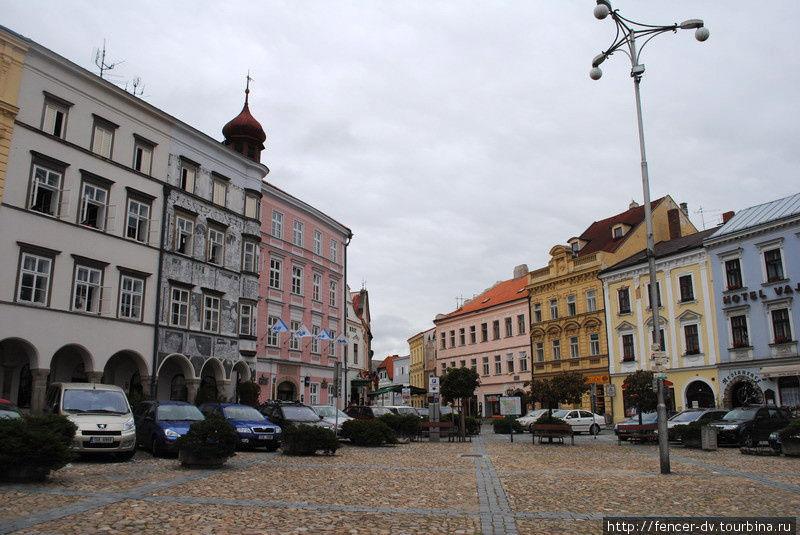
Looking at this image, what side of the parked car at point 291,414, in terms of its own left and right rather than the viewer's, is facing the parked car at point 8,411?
right

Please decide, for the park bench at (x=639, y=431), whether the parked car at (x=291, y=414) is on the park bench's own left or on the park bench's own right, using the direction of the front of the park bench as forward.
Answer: on the park bench's own right

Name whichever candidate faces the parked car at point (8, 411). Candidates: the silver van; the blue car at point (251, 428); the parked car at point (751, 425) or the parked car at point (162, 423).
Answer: the parked car at point (751, 425)

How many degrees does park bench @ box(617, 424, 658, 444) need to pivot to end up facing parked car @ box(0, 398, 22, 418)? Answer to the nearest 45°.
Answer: approximately 45° to its right

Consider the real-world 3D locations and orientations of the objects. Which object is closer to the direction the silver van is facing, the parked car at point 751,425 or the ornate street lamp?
the ornate street lamp

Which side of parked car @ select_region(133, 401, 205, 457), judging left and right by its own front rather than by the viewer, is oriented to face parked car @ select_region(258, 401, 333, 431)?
left

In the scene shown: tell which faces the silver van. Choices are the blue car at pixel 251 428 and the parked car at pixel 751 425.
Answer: the parked car

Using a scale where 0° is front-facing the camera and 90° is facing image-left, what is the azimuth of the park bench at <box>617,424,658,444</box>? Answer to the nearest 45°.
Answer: approximately 0°

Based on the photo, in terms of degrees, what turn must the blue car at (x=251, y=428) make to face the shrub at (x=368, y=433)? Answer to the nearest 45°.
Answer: approximately 90° to its left
